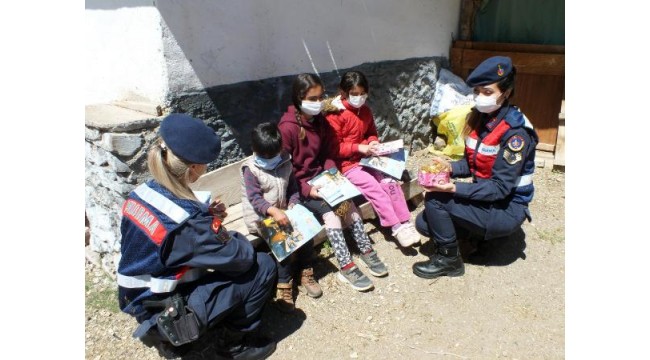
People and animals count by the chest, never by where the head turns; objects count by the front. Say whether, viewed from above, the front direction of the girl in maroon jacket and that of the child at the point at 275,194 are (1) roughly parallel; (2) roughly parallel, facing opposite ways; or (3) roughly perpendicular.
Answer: roughly parallel

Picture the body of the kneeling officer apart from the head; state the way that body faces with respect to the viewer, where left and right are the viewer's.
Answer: facing away from the viewer and to the right of the viewer

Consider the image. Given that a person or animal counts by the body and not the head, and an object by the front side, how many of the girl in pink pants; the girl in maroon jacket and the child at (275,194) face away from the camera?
0

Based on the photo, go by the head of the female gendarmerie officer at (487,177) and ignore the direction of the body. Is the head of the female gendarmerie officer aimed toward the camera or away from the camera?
toward the camera

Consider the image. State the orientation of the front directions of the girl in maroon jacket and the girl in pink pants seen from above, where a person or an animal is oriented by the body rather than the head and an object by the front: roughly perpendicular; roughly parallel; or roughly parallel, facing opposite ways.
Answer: roughly parallel

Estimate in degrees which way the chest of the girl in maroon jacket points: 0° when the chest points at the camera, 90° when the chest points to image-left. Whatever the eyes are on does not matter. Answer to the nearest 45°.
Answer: approximately 315°

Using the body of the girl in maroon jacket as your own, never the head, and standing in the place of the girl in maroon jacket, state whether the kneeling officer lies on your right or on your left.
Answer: on your right

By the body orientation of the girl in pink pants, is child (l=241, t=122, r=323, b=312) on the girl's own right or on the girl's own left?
on the girl's own right

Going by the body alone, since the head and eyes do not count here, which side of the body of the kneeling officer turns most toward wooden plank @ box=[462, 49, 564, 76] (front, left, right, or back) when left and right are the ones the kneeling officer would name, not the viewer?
front

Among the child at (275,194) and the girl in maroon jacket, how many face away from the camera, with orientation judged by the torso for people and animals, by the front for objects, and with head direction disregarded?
0
